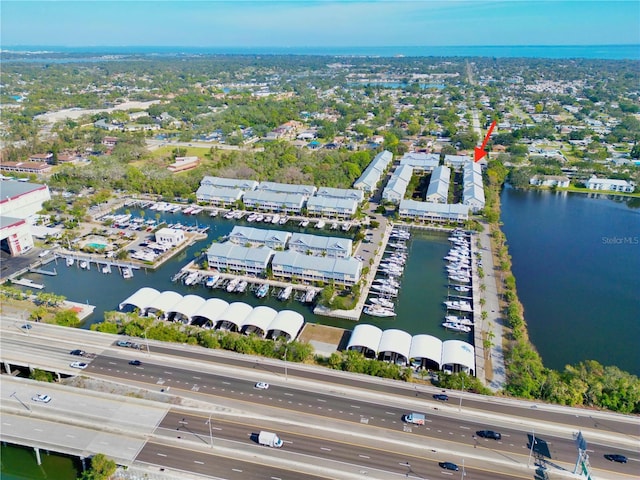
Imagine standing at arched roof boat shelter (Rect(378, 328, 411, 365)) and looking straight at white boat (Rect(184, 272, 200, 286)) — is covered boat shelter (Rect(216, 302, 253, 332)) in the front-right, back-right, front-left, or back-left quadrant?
front-left

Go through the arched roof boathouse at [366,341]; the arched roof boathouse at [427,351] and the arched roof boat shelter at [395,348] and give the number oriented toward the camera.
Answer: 3

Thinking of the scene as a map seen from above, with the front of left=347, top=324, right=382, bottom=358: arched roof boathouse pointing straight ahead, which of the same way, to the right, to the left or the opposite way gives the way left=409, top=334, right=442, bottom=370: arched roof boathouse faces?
the same way

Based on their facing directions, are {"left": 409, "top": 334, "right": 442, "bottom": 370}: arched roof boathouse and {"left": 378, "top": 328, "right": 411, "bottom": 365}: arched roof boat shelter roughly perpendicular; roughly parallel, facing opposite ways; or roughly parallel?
roughly parallel

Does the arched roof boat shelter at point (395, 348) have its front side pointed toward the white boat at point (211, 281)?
no

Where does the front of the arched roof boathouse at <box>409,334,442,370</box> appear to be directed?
toward the camera

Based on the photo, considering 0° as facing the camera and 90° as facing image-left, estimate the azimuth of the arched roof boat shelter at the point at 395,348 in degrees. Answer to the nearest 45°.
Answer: approximately 0°

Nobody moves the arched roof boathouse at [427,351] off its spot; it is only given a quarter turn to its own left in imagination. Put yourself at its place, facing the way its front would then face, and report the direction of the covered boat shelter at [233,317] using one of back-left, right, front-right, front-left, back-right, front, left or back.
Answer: back
